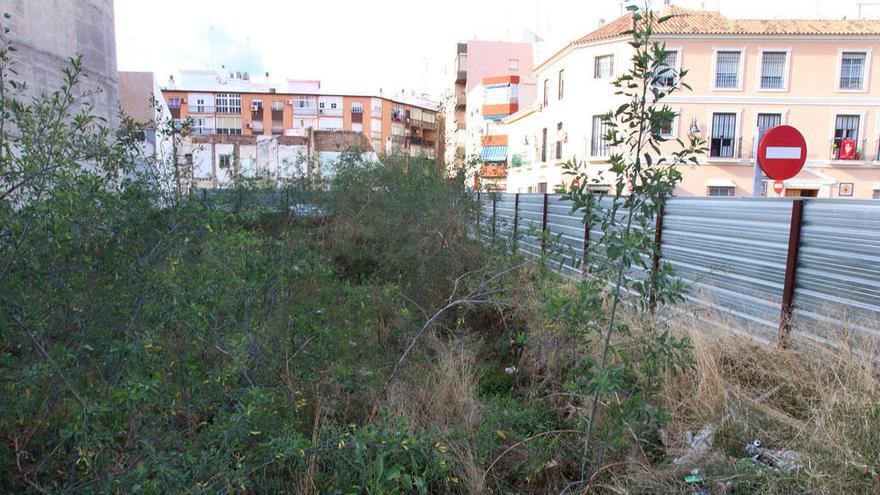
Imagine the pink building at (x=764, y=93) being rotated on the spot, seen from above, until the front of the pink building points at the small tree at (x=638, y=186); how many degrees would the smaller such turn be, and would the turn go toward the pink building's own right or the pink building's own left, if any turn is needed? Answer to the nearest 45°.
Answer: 0° — it already faces it

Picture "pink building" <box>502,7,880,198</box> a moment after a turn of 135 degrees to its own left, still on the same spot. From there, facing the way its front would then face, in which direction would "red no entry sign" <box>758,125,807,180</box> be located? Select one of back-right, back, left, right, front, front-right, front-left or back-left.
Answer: back-right

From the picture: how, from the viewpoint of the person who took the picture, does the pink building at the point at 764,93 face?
facing the viewer
